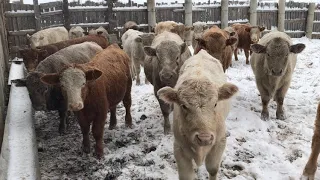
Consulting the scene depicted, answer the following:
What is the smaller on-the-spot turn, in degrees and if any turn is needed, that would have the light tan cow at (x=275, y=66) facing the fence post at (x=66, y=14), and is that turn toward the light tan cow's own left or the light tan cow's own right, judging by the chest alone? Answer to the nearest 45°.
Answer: approximately 135° to the light tan cow's own right

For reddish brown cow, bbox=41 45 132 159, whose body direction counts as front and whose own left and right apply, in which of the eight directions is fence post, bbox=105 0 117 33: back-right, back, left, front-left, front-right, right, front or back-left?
back-right

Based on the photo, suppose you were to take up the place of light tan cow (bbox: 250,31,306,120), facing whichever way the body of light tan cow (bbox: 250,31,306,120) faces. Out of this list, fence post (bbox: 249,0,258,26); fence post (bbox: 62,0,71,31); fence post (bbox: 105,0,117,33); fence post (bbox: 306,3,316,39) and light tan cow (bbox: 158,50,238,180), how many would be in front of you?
1

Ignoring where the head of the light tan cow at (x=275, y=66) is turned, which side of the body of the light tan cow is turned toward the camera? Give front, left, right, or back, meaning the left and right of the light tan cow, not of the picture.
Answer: front

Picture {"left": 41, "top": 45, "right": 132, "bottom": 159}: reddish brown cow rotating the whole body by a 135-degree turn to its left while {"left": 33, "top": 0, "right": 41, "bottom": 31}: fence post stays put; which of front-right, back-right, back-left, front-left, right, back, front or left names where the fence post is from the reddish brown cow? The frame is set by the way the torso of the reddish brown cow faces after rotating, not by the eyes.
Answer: left

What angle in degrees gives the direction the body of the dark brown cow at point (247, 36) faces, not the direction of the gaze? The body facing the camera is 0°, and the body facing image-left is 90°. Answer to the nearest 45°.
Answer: approximately 315°

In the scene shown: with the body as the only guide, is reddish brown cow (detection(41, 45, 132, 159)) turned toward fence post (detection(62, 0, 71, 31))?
no

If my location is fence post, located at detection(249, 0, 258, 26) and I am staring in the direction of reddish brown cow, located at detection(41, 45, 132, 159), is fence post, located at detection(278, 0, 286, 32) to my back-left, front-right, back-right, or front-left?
back-left

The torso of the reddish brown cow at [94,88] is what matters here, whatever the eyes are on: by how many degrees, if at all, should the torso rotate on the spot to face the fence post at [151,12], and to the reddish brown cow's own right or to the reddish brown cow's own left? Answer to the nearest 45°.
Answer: approximately 135° to the reddish brown cow's own right

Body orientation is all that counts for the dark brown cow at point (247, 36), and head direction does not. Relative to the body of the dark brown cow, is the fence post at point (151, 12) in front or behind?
behind

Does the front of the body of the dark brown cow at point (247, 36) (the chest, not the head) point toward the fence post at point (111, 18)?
no

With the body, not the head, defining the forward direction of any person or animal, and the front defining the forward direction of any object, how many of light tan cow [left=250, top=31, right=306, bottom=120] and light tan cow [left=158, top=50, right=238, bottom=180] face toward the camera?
2

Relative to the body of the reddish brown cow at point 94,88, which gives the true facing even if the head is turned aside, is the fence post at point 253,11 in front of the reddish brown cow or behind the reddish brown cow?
behind
